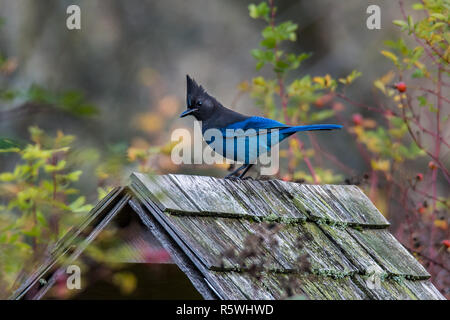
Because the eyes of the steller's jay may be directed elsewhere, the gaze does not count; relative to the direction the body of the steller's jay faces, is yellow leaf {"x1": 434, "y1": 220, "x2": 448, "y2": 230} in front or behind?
behind

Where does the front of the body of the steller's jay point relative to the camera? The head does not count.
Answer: to the viewer's left

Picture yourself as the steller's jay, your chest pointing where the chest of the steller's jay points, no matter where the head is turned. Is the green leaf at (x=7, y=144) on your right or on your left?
on your right

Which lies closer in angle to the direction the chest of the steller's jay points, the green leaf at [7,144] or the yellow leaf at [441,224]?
the green leaf
